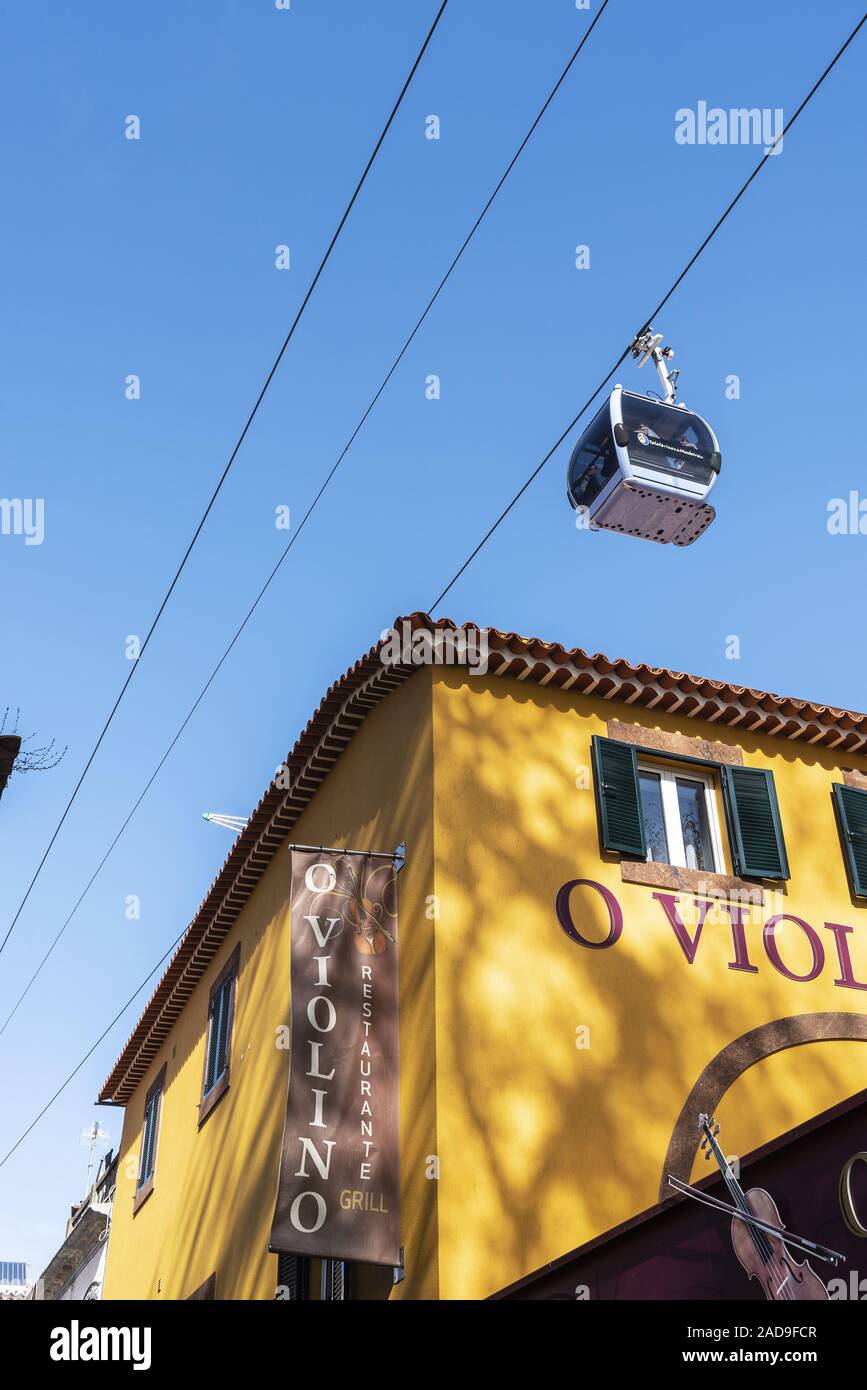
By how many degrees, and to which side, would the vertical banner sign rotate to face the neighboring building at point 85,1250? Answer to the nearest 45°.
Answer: approximately 180°

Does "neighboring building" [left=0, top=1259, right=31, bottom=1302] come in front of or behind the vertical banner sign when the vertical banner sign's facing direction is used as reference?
behind

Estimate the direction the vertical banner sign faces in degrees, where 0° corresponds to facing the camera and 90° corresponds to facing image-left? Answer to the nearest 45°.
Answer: approximately 0°
